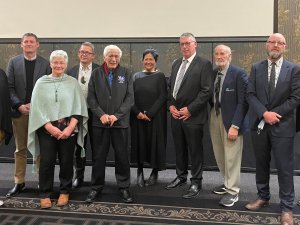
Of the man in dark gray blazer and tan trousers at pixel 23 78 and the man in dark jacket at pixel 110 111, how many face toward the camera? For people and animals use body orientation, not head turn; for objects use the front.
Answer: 2

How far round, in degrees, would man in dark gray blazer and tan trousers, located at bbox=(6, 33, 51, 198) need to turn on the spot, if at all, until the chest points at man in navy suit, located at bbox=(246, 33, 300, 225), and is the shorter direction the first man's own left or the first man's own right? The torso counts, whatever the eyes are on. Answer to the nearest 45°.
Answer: approximately 45° to the first man's own left

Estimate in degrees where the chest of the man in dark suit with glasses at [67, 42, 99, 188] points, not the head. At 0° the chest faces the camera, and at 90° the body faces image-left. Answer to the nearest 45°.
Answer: approximately 0°

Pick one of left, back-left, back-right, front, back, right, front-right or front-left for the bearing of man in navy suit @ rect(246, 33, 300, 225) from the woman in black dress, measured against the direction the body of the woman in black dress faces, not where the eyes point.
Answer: front-left

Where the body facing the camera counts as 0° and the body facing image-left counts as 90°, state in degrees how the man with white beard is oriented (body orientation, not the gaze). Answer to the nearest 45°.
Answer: approximately 45°

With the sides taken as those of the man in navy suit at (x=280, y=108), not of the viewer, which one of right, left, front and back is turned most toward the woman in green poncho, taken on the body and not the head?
right

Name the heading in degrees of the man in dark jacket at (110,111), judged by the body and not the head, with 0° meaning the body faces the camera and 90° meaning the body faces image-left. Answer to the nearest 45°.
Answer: approximately 0°

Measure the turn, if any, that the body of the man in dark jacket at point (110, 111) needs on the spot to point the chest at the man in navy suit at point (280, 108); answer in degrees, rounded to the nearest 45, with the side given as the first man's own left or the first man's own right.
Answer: approximately 45° to the first man's own left
